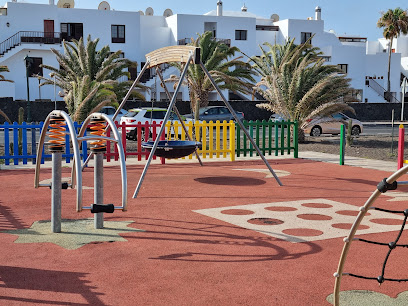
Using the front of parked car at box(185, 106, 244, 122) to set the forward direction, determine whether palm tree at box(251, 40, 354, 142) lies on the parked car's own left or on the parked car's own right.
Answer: on the parked car's own left

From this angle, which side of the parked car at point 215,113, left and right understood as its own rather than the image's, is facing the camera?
left

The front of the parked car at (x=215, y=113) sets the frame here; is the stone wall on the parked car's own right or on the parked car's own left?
on the parked car's own right

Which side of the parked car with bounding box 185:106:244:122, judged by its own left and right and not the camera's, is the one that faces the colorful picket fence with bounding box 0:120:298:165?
left

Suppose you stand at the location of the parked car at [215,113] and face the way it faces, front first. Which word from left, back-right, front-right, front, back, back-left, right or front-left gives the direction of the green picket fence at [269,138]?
left

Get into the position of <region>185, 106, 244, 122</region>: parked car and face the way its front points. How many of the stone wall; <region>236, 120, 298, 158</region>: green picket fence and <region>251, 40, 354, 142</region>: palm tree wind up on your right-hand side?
1
